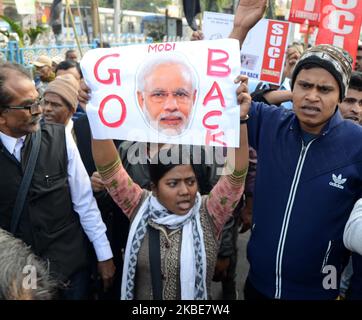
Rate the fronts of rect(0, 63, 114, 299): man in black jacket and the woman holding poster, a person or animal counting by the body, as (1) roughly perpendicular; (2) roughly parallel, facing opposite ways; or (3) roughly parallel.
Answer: roughly parallel

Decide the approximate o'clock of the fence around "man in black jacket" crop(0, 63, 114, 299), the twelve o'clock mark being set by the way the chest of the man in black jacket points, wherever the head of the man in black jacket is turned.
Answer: The fence is roughly at 6 o'clock from the man in black jacket.

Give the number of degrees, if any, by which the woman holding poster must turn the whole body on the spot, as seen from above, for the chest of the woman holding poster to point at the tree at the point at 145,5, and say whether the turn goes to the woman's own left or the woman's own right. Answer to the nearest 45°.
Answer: approximately 180°

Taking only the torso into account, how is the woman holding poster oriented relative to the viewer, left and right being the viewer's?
facing the viewer

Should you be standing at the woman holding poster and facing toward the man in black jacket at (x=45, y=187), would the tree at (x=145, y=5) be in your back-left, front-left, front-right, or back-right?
front-right

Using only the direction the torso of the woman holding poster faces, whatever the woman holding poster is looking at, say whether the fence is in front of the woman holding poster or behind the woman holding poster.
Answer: behind

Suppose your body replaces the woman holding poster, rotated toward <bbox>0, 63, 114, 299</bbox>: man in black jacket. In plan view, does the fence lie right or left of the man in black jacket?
right

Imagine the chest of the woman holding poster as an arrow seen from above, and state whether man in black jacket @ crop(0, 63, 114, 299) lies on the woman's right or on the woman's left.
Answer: on the woman's right

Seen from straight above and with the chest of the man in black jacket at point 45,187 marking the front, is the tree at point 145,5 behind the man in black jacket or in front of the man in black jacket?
behind
